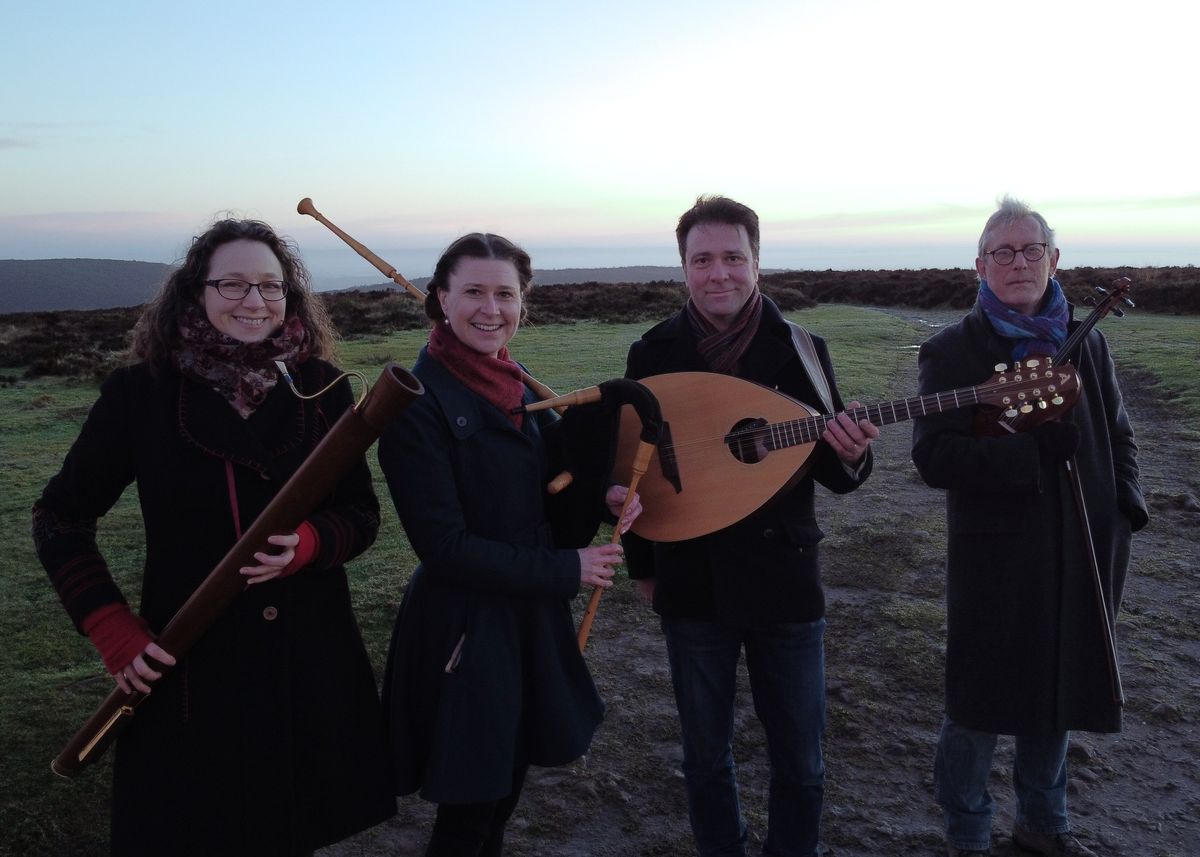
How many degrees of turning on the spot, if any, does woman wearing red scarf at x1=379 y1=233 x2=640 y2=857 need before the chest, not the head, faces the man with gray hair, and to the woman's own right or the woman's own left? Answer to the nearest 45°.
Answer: approximately 45° to the woman's own left

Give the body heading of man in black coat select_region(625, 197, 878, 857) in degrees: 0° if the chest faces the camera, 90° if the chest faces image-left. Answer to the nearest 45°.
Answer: approximately 0°

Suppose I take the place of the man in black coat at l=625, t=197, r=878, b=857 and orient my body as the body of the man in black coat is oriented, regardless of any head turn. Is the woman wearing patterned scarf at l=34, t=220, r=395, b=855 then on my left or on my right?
on my right

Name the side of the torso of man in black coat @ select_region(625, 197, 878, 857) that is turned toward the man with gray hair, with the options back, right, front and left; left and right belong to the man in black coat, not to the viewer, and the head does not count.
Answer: left

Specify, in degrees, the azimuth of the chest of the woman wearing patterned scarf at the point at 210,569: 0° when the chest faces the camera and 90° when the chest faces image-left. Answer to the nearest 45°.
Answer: approximately 0°

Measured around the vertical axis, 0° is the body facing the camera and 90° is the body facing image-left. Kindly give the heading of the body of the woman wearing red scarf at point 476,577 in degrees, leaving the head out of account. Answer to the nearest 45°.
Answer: approximately 315°

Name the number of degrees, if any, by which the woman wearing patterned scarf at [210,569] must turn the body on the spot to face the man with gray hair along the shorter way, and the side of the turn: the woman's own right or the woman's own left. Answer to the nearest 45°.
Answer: approximately 90° to the woman's own left

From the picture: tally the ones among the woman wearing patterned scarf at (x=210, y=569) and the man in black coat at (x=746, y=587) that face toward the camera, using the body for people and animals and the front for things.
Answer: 2

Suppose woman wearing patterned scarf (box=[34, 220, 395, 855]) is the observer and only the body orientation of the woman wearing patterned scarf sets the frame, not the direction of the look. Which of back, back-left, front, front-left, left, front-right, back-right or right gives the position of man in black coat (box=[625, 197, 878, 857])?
left

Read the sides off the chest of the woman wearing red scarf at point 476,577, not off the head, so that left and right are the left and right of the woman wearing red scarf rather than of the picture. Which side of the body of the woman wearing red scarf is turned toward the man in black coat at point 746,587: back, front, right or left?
left
